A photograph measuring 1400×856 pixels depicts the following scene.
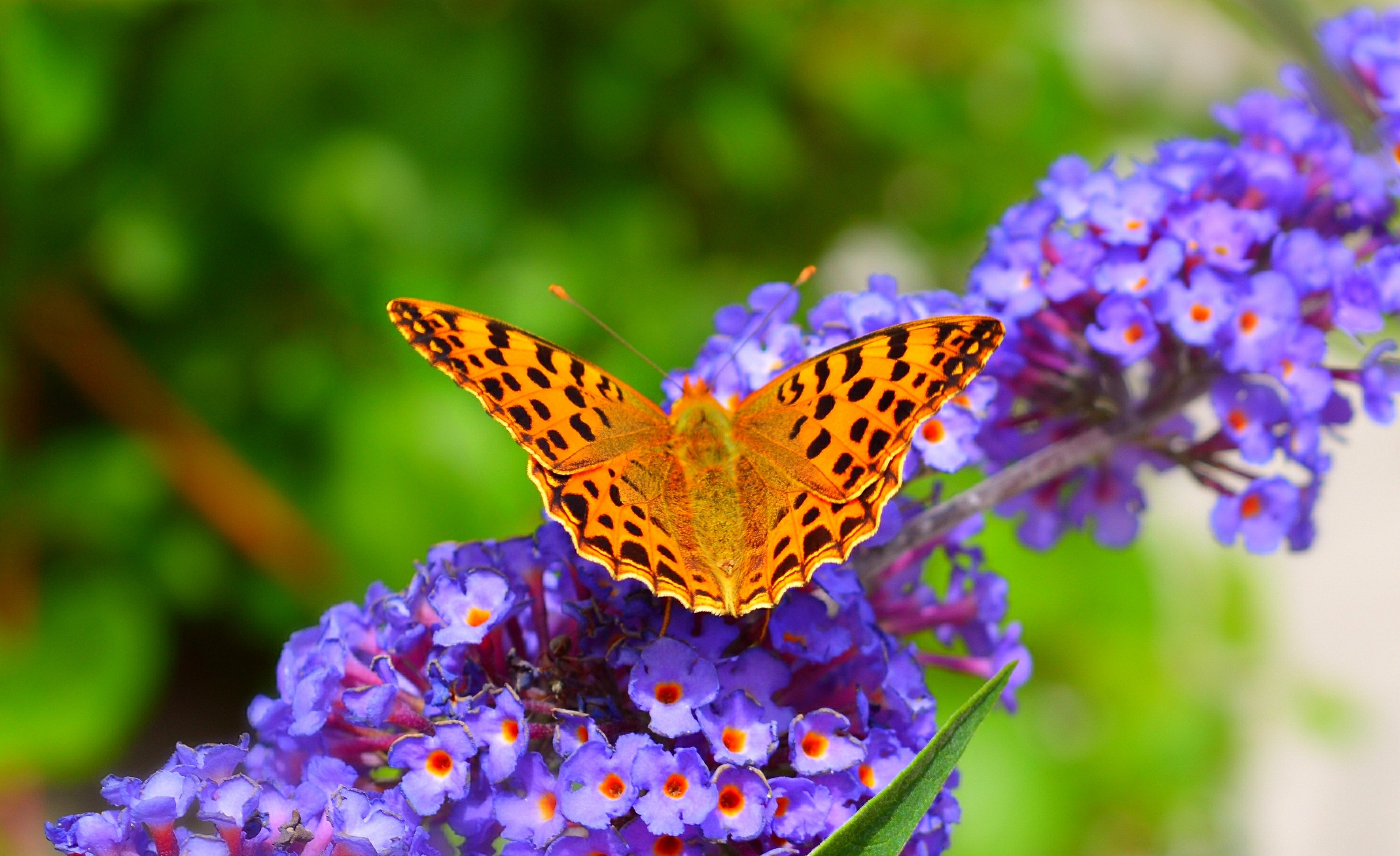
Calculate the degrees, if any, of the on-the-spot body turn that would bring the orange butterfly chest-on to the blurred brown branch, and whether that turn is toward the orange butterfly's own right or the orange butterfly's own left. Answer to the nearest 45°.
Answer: approximately 45° to the orange butterfly's own left

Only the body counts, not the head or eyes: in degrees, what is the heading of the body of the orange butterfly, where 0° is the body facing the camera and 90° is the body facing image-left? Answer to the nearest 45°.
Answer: approximately 180°
